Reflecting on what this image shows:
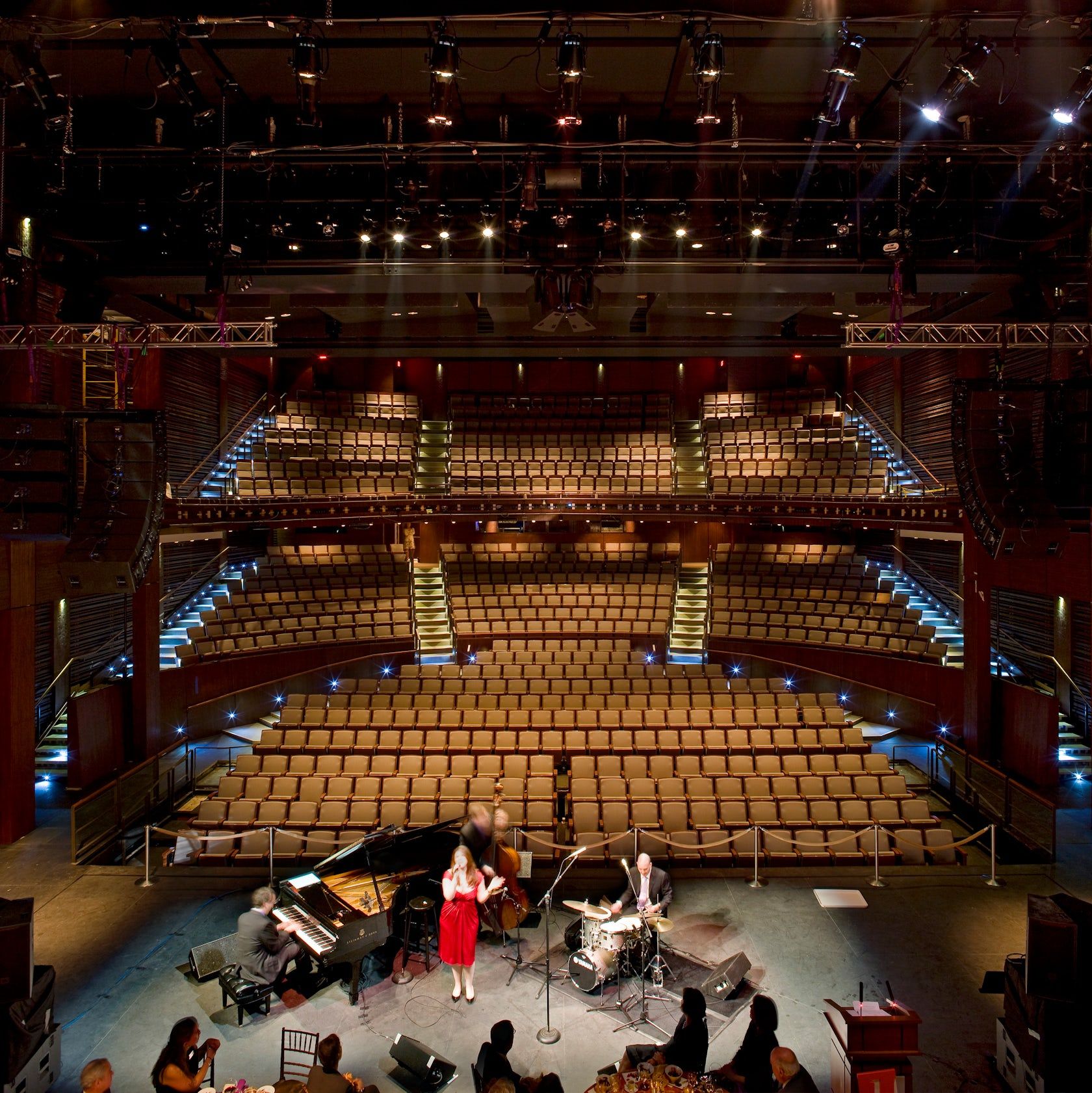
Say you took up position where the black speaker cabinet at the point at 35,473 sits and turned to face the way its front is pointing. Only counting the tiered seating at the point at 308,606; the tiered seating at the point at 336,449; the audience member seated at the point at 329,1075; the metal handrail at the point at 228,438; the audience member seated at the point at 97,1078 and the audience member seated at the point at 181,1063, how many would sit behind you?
3

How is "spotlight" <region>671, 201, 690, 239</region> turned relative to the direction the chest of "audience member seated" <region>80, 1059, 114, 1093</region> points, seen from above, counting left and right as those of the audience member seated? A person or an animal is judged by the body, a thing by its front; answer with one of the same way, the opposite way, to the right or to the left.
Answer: the opposite way

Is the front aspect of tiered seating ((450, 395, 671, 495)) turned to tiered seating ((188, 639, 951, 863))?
yes

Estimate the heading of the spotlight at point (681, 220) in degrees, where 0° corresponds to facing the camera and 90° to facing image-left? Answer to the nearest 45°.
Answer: approximately 0°

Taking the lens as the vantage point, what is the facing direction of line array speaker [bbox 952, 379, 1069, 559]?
facing away from the viewer and to the left of the viewer

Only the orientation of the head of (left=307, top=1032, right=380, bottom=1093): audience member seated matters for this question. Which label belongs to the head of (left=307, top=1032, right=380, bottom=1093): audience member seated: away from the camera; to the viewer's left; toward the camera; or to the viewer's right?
away from the camera

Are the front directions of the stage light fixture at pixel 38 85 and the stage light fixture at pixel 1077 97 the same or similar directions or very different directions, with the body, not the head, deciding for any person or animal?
very different directions

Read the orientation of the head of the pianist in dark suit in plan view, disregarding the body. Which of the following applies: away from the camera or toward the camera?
away from the camera

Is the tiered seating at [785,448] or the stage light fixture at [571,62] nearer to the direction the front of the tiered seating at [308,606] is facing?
the stage light fixture

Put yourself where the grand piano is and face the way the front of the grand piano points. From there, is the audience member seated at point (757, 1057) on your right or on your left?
on your left

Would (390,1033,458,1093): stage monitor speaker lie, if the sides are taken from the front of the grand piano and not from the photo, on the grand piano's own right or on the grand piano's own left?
on the grand piano's own left

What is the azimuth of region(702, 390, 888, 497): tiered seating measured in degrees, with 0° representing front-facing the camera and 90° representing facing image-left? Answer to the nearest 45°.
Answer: approximately 0°
